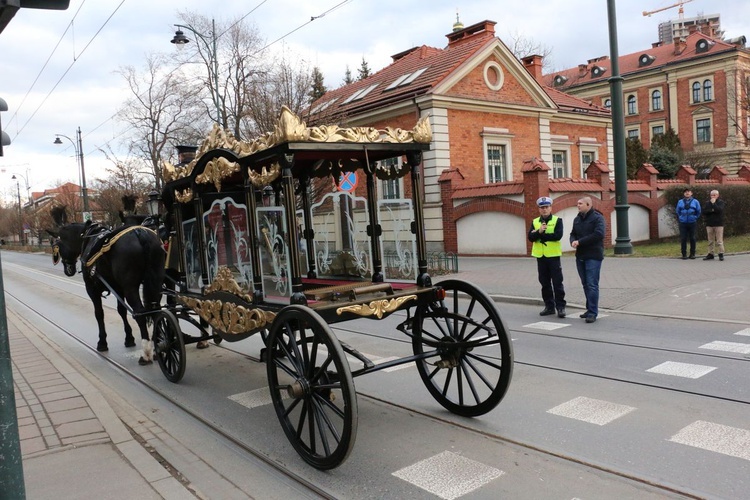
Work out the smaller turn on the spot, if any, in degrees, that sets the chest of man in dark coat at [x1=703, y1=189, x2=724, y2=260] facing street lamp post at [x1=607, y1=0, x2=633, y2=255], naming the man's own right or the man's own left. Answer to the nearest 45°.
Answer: approximately 90° to the man's own right

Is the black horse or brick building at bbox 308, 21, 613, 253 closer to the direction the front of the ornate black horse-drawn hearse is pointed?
the black horse

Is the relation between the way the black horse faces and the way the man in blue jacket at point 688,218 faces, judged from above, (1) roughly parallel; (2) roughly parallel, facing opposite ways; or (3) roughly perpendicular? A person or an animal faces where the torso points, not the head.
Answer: roughly perpendicular

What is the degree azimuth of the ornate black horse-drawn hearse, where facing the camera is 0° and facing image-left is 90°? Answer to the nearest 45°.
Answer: approximately 135°

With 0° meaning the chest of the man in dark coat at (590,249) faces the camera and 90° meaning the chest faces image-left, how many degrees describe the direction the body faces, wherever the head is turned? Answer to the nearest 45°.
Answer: approximately 45°

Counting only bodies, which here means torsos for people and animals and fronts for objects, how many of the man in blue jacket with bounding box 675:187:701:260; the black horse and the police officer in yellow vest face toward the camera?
2

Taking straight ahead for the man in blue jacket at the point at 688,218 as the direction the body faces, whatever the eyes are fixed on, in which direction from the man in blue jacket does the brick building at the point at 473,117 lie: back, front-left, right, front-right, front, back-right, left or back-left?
back-right

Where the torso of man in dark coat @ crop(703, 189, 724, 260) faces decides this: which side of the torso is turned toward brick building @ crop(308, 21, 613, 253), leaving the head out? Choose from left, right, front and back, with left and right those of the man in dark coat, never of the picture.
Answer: right

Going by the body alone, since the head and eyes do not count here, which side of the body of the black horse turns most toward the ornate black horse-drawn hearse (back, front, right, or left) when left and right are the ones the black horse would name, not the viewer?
back

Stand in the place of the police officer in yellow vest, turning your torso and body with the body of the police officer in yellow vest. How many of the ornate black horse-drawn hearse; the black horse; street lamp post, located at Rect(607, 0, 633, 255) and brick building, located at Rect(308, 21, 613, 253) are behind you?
2
